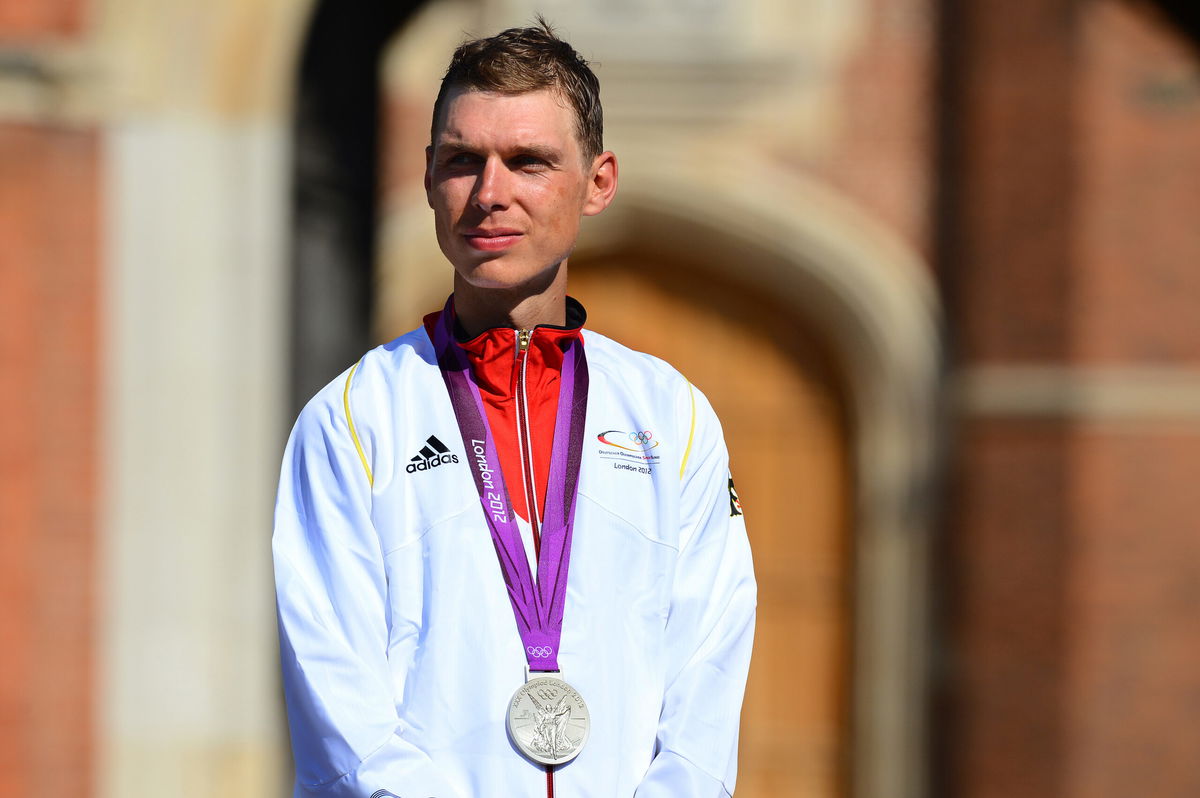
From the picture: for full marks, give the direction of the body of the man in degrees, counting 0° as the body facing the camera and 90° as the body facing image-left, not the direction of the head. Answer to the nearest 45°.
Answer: approximately 0°
